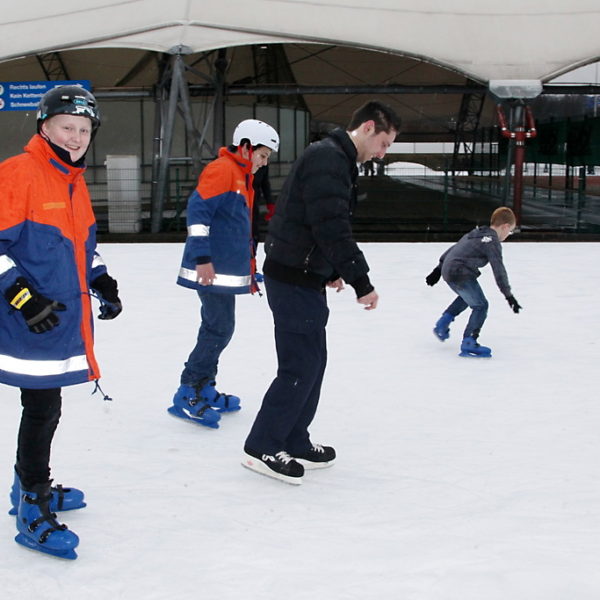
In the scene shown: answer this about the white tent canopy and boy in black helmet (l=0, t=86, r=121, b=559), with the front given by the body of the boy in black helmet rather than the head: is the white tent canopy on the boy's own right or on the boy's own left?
on the boy's own left

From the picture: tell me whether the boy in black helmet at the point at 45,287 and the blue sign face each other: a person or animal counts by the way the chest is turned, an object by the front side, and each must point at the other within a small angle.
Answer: no

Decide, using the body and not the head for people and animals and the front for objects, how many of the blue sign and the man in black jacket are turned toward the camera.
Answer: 1

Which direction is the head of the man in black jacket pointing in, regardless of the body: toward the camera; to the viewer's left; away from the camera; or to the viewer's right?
to the viewer's right

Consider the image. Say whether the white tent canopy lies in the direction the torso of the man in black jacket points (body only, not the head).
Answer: no

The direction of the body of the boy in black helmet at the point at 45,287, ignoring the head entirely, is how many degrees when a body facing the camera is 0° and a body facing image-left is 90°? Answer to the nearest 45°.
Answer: approximately 315°

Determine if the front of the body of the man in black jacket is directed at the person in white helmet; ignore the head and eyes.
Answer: no

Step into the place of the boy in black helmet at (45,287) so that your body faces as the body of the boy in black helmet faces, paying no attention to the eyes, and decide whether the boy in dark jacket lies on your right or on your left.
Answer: on your left

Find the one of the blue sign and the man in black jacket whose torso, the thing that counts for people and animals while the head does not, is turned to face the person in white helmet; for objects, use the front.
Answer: the blue sign

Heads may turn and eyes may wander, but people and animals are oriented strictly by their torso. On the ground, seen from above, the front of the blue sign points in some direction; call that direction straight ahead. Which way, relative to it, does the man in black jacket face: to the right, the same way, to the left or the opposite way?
to the left

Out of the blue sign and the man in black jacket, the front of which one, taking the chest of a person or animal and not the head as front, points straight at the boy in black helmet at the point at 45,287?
the blue sign

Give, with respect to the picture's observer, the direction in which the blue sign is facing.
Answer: facing the viewer

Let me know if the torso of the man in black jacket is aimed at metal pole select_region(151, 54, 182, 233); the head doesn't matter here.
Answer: no

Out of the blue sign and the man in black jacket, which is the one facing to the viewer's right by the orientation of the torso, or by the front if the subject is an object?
the man in black jacket

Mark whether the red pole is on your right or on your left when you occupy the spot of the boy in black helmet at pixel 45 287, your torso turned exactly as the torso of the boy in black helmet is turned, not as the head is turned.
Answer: on your left

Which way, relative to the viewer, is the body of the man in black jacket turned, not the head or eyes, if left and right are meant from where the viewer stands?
facing to the right of the viewer

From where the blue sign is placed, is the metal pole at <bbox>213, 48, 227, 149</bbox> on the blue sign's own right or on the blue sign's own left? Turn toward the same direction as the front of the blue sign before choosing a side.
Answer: on the blue sign's own left

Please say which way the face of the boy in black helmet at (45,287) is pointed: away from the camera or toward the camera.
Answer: toward the camera
